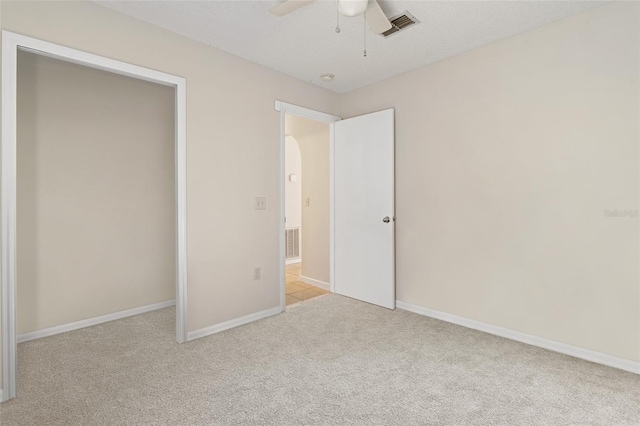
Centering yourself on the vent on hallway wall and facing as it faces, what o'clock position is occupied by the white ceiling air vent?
The white ceiling air vent is roughly at 1 o'clock from the vent on hallway wall.

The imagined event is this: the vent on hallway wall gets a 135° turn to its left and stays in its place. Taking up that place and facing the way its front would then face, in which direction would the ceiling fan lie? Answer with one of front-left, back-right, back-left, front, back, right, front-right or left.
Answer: back

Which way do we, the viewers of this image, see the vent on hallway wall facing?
facing the viewer and to the right of the viewer

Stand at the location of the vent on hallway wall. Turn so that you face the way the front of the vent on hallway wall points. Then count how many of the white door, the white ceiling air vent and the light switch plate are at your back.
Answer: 0

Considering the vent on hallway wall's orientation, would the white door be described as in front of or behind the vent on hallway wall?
in front

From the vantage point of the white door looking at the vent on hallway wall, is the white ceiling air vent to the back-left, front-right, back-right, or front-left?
back-left

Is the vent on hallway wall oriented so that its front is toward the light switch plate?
no

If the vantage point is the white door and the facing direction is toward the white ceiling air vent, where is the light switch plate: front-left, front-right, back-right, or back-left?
front-right

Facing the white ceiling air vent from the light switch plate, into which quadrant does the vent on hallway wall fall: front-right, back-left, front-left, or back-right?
back-left
